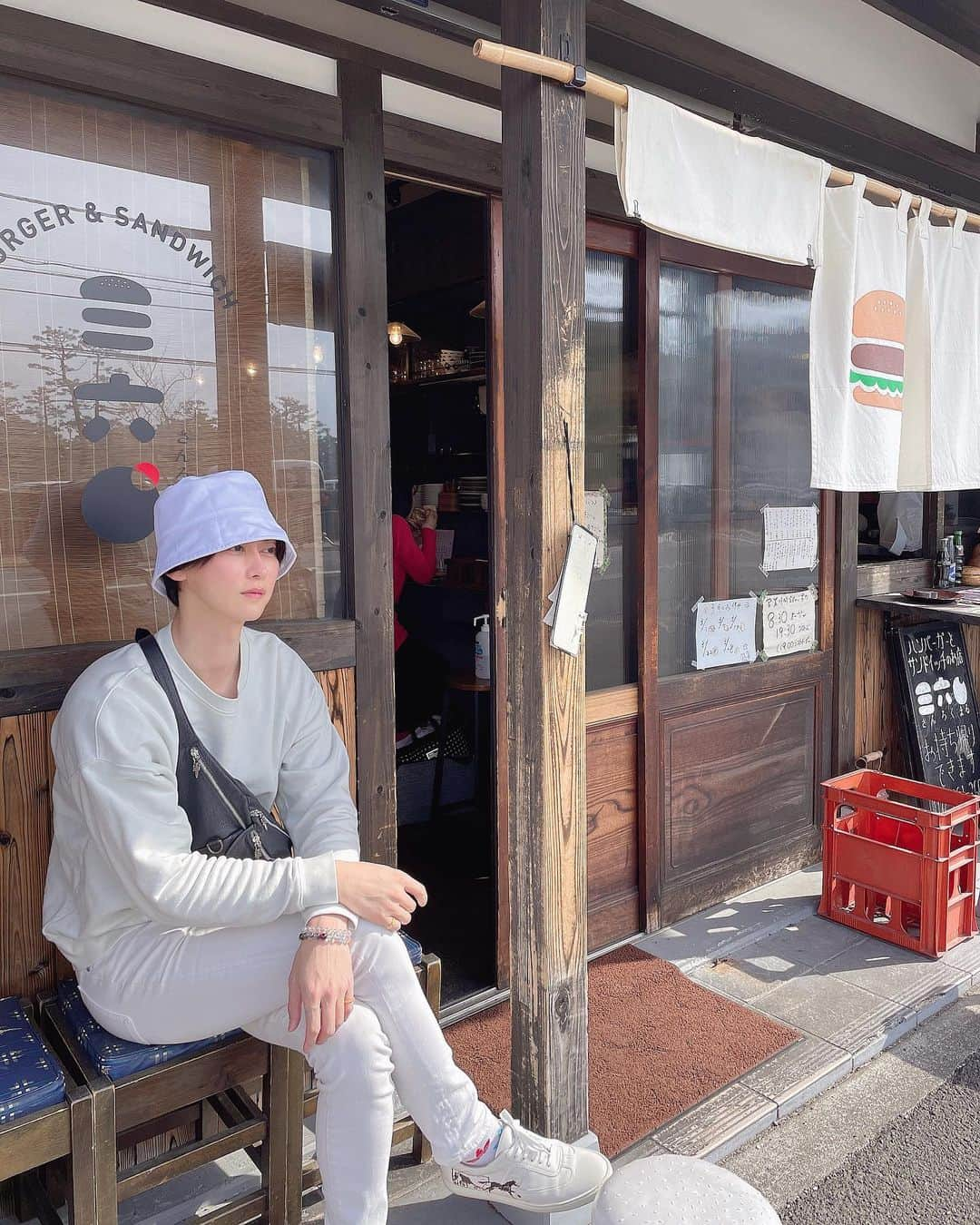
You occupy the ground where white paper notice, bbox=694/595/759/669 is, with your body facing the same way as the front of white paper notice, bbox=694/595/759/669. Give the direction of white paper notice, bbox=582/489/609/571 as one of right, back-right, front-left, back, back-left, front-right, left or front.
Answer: right

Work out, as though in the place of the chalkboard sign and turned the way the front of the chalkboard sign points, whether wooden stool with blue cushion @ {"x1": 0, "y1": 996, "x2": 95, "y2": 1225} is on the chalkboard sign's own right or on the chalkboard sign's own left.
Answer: on the chalkboard sign's own right

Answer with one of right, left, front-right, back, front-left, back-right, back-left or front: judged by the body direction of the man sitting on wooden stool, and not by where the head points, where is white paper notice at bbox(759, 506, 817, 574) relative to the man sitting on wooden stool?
left

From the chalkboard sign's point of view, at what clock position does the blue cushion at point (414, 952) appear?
The blue cushion is roughly at 2 o'clock from the chalkboard sign.

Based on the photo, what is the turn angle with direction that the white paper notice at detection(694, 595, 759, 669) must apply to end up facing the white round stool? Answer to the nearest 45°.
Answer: approximately 45° to its right

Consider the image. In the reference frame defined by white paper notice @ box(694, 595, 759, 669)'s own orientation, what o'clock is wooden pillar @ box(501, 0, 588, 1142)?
The wooden pillar is roughly at 2 o'clock from the white paper notice.

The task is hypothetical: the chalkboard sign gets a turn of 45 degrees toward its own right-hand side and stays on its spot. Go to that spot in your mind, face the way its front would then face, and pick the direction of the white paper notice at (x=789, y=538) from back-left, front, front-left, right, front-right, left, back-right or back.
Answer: front-right

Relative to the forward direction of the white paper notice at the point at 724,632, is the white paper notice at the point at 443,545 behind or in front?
behind

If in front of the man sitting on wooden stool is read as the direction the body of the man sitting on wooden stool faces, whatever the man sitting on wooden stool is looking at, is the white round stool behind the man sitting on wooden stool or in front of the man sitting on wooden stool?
in front
